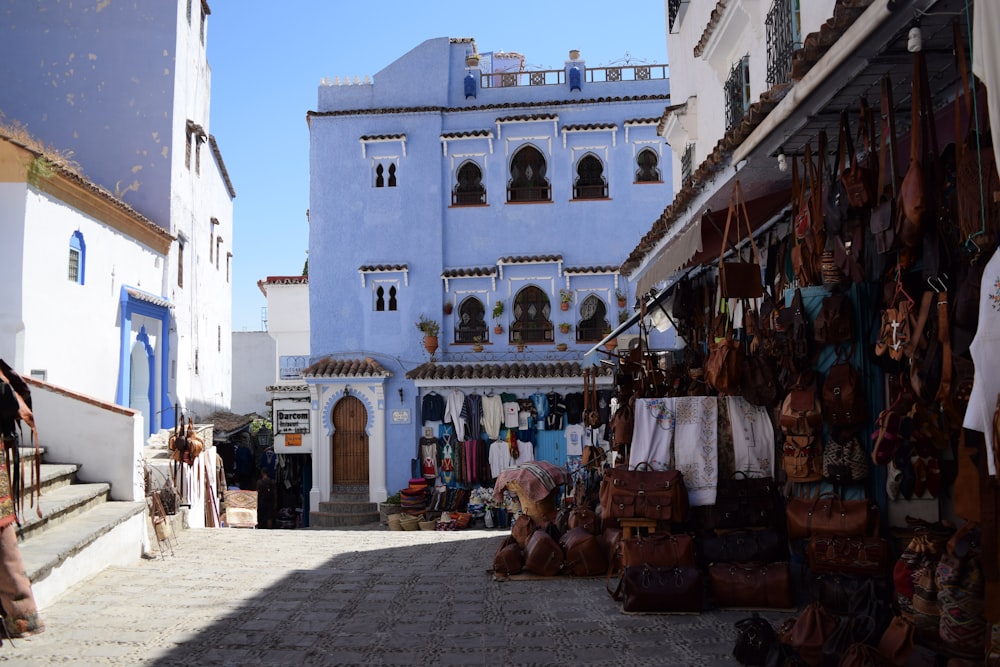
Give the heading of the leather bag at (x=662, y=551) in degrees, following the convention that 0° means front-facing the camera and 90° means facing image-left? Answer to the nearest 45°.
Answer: approximately 0°

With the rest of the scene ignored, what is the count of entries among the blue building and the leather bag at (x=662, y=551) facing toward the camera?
2

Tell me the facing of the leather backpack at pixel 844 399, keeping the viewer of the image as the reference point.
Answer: facing the viewer and to the left of the viewer

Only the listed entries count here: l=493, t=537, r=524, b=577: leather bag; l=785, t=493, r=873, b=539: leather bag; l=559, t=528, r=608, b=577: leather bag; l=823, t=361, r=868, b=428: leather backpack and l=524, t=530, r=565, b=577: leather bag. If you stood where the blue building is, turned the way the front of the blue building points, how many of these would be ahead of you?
5

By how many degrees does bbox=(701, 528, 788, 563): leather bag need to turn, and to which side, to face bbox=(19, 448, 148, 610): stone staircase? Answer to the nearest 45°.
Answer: approximately 90° to its right

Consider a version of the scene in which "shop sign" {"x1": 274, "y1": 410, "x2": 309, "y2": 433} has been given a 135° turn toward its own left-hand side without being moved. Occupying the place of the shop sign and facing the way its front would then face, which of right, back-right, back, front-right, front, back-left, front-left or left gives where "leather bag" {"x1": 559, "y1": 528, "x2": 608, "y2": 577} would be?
back-right

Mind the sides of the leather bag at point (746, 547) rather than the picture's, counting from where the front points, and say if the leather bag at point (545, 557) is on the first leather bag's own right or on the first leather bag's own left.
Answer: on the first leather bag's own right

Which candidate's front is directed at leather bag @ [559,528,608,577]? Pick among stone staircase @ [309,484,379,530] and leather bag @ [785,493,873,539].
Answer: the stone staircase

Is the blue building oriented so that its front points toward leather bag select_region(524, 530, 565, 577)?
yes

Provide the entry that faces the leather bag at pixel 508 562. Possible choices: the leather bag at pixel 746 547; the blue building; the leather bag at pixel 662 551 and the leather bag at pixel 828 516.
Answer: the blue building

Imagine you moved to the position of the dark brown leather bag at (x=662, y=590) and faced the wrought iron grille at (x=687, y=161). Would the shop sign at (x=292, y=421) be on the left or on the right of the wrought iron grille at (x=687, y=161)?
left
